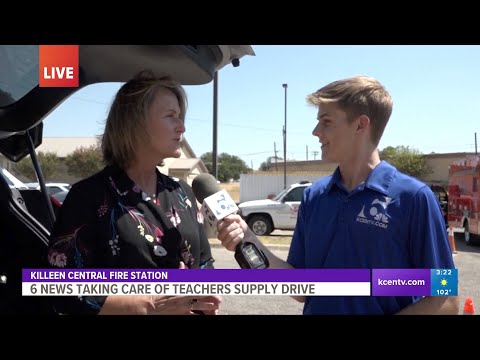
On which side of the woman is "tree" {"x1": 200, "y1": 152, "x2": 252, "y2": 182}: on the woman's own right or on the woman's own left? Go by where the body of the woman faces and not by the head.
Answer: on the woman's own left

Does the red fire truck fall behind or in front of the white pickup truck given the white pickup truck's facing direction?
behind

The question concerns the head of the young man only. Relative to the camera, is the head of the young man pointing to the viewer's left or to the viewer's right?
to the viewer's left

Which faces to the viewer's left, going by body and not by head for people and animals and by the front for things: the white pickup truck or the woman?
the white pickup truck

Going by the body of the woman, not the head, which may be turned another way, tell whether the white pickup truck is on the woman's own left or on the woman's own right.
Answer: on the woman's own left

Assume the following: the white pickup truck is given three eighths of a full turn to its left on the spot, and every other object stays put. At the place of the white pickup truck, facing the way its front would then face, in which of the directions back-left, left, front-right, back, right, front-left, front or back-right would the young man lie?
front-right

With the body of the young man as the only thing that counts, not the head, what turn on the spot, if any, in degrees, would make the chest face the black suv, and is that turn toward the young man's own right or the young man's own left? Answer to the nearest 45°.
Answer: approximately 45° to the young man's own right

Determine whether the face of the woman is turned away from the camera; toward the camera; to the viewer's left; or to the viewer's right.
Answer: to the viewer's right

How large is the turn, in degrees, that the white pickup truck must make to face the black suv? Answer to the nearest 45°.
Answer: approximately 90° to its left

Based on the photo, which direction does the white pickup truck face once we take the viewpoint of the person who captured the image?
facing to the left of the viewer

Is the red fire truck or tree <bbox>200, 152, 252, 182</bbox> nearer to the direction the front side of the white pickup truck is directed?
the tree

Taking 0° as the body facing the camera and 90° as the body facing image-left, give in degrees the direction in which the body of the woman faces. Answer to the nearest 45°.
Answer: approximately 315°

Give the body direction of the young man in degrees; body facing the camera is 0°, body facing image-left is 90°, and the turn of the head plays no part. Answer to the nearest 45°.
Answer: approximately 45°
